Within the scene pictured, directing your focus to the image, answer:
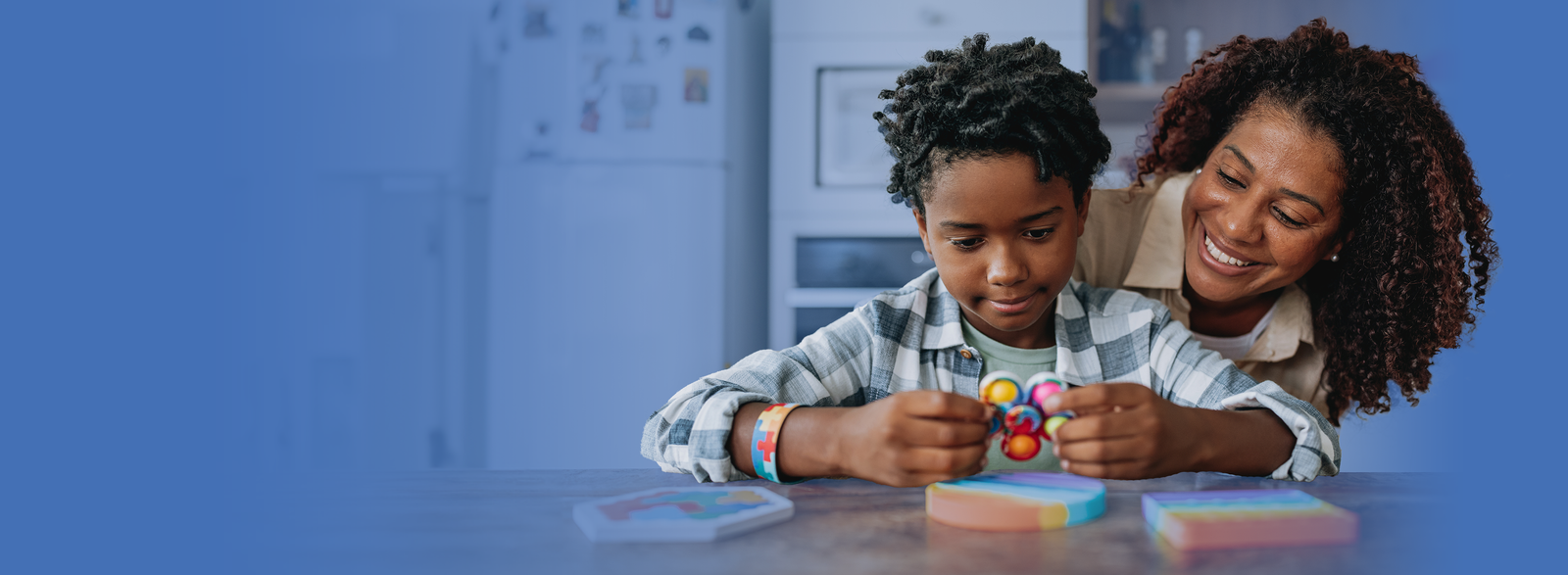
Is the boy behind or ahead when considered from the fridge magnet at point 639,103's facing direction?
ahead

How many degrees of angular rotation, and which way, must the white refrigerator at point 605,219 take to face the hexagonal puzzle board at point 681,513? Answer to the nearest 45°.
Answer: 0° — it already faces it

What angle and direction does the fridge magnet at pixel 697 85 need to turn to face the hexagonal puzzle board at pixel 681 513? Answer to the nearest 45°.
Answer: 0° — it already faces it
